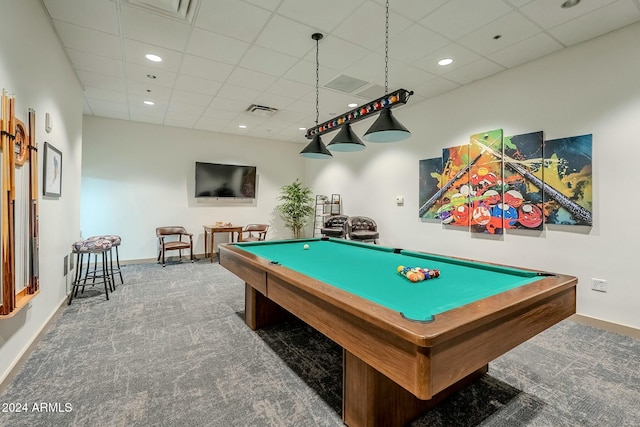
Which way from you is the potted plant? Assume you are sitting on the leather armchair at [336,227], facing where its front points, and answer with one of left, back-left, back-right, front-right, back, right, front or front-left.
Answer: right

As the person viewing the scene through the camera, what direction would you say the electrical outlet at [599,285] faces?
facing the viewer and to the left of the viewer

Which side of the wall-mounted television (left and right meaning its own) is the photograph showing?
front

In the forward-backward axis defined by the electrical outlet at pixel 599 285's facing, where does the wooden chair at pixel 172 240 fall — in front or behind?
in front

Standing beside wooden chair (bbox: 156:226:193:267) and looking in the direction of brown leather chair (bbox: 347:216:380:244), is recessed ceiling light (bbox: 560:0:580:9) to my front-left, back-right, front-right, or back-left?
front-right

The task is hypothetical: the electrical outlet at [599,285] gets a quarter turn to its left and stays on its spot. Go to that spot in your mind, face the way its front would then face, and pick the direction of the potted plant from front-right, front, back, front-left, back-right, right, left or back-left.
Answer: back-right

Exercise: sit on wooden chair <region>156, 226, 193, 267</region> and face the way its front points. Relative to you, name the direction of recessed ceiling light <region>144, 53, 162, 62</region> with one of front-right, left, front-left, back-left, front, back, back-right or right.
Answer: front-right

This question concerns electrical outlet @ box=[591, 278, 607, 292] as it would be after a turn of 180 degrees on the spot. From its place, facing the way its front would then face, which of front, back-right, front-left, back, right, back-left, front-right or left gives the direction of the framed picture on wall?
back

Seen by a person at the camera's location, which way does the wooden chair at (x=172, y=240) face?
facing the viewer and to the right of the viewer

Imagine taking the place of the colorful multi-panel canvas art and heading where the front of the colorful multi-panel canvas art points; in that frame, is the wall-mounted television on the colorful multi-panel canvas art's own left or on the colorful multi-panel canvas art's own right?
on the colorful multi-panel canvas art's own right

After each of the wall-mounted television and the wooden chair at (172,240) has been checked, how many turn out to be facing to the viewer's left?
0

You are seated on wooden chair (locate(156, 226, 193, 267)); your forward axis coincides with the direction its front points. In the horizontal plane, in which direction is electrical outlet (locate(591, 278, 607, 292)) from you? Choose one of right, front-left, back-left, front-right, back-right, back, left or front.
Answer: front

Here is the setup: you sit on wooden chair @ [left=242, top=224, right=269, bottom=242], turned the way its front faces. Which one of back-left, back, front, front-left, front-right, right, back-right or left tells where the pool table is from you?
front-left

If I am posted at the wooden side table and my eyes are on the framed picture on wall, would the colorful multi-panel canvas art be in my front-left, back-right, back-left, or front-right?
front-left

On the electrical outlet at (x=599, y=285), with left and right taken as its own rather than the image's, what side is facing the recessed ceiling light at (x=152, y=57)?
front

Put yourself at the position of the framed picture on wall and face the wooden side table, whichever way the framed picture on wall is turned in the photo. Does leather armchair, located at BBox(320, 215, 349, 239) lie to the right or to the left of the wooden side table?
right

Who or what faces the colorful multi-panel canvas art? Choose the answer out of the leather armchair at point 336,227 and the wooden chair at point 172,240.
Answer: the wooden chair

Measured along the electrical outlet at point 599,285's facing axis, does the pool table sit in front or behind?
in front
